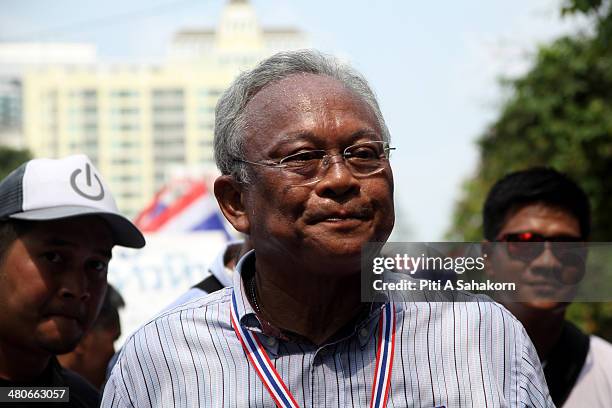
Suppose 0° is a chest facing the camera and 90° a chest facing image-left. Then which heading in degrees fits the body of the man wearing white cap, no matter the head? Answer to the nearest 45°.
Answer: approximately 315°

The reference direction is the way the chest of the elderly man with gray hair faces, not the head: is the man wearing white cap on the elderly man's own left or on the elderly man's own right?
on the elderly man's own right

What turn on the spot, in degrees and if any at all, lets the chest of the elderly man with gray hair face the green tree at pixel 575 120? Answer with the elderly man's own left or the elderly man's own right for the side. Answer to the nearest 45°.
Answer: approximately 180°

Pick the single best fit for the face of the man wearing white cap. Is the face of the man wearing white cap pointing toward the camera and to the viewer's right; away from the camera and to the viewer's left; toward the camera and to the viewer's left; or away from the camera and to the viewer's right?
toward the camera and to the viewer's right

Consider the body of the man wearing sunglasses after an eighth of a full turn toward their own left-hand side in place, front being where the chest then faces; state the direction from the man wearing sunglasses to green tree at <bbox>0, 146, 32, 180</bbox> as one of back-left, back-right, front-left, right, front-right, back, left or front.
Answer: back

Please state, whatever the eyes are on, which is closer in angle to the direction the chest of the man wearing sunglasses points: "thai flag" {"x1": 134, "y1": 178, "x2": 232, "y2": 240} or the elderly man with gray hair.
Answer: the elderly man with gray hair

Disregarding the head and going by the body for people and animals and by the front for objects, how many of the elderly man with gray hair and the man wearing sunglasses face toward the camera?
2

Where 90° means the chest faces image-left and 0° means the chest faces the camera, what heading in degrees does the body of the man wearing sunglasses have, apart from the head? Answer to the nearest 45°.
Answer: approximately 0°

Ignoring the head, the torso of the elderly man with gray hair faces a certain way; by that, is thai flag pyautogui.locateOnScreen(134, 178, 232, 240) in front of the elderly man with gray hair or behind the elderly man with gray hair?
behind

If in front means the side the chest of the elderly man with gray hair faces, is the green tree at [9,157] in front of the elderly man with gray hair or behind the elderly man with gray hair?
behind

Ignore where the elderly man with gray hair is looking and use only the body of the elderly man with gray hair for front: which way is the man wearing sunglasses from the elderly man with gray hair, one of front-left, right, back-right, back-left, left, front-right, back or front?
back-left

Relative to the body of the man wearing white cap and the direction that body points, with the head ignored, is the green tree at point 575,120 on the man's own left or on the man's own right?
on the man's own left
